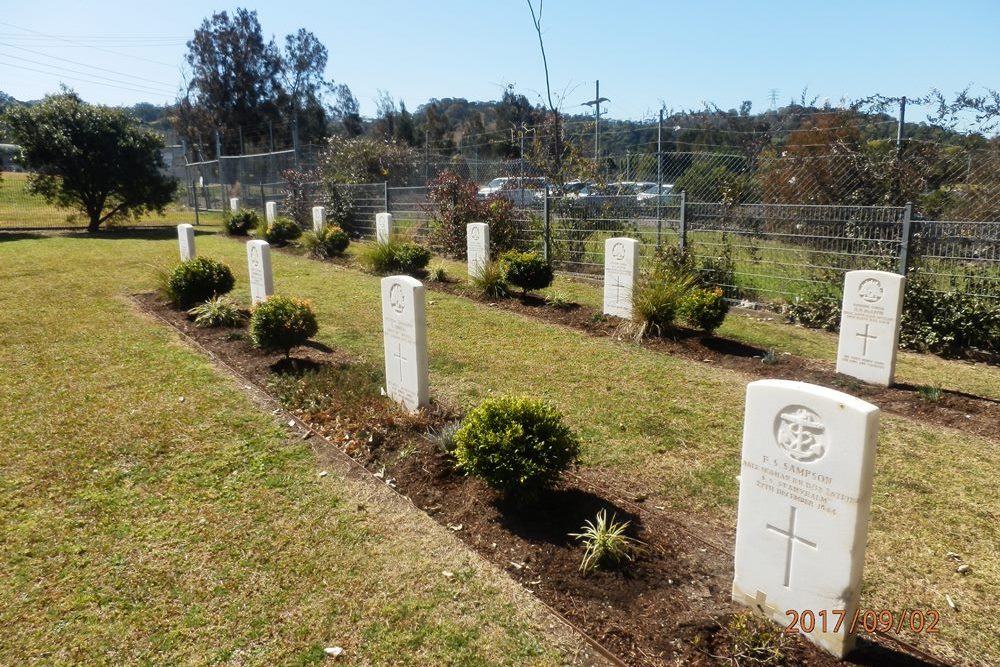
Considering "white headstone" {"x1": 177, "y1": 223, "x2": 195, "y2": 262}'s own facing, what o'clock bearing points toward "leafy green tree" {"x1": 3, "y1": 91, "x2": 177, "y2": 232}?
The leafy green tree is roughly at 4 o'clock from the white headstone.

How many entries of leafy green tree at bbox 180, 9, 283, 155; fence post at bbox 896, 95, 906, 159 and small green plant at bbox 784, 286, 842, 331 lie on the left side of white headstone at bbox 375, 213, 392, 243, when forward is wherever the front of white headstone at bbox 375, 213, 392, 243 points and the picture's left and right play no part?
2

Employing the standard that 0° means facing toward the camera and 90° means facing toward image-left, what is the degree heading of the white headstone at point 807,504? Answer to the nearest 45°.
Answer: approximately 45°

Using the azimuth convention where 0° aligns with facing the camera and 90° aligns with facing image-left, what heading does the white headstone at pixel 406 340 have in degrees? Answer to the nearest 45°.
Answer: approximately 45°

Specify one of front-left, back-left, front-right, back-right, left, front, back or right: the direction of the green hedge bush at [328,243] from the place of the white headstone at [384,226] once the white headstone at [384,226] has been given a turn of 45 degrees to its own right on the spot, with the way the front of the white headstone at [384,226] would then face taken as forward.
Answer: front-right

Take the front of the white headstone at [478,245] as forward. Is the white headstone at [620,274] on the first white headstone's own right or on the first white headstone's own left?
on the first white headstone's own left

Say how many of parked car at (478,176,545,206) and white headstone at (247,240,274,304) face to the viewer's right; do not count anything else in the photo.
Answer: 0

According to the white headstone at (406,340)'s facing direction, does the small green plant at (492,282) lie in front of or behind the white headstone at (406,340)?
behind

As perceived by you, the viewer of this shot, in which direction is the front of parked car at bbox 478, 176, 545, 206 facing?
facing to the left of the viewer
